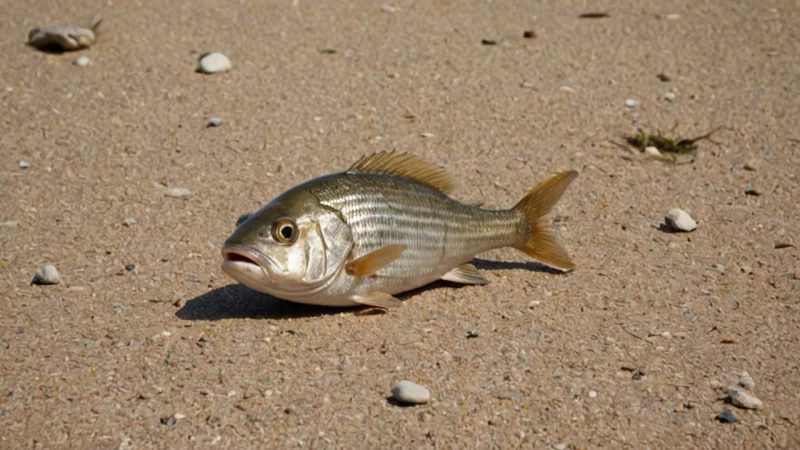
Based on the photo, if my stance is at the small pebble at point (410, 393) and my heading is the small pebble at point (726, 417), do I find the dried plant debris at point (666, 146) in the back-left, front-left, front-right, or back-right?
front-left

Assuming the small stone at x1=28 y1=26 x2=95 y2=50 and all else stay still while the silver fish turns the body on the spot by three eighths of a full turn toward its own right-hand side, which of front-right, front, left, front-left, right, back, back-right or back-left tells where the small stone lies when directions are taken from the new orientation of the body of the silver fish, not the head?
front-left

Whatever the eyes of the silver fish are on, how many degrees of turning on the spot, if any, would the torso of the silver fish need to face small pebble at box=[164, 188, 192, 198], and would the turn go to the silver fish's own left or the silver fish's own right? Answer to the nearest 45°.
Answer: approximately 90° to the silver fish's own right

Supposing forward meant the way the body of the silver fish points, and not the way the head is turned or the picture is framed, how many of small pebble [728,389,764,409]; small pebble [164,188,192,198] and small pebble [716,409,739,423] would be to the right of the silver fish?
1

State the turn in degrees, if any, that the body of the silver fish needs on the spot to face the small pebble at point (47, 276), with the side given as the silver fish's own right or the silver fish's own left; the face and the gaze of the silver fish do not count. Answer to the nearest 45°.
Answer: approximately 45° to the silver fish's own right

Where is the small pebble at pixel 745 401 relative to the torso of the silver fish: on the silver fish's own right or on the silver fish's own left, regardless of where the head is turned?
on the silver fish's own left

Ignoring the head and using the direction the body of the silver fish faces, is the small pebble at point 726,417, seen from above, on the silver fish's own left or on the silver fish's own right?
on the silver fish's own left

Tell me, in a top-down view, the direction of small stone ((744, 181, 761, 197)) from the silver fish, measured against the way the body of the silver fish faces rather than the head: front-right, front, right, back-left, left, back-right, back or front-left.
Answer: back

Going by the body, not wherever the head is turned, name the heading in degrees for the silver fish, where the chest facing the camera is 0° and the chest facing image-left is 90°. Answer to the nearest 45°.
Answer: approximately 45°

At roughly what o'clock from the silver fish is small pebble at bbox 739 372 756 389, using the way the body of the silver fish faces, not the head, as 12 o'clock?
The small pebble is roughly at 8 o'clock from the silver fish.

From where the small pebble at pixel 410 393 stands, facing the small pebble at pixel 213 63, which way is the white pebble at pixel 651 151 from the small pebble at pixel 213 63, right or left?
right

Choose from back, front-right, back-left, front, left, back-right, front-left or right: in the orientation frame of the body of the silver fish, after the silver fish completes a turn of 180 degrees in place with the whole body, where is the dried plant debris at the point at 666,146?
front

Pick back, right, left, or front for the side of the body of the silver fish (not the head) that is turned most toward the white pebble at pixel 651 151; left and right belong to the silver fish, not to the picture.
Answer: back
